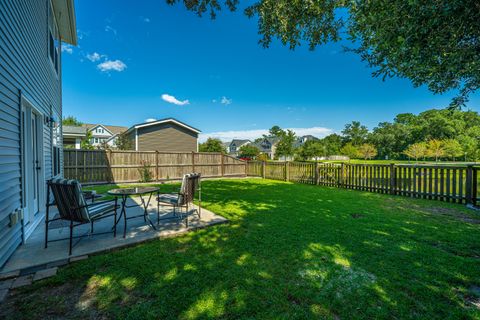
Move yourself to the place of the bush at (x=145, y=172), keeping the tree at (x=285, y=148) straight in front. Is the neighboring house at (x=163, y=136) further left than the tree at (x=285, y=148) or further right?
left

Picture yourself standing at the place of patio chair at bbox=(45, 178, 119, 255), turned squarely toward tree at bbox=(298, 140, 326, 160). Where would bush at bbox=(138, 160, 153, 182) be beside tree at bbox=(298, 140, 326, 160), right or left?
left

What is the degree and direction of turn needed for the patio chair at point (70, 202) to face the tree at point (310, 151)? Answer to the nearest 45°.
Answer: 0° — it already faces it

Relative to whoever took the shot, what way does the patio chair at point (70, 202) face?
facing away from the viewer and to the right of the viewer
